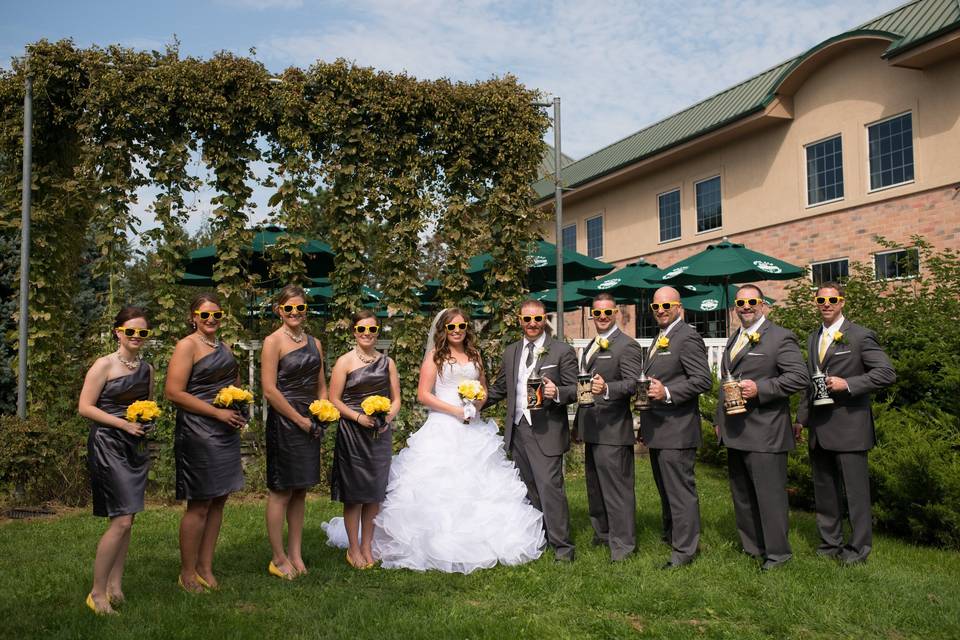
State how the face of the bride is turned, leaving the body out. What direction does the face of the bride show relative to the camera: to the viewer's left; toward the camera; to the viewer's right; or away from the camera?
toward the camera

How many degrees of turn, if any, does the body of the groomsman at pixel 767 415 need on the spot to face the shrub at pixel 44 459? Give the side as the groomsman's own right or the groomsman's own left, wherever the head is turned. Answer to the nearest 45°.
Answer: approximately 45° to the groomsman's own right

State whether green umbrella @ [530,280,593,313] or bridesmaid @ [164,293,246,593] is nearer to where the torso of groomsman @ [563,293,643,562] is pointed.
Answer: the bridesmaid

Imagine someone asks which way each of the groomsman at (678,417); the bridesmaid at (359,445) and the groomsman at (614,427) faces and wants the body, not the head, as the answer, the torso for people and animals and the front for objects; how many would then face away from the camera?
0

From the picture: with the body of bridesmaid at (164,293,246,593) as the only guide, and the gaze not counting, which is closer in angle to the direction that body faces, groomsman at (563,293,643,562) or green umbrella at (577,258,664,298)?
the groomsman

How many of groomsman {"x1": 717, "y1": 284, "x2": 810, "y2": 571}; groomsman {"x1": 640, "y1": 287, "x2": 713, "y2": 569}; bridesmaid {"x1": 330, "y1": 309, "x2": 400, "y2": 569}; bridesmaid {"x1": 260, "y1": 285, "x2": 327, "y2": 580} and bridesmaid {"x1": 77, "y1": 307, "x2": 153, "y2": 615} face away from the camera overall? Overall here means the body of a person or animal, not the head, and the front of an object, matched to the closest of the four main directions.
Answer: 0

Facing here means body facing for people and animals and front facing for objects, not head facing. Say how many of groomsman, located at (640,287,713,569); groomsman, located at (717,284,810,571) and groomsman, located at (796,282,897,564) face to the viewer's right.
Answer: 0

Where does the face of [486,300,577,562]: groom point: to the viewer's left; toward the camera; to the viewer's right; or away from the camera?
toward the camera

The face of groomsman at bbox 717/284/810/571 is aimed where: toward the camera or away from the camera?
toward the camera

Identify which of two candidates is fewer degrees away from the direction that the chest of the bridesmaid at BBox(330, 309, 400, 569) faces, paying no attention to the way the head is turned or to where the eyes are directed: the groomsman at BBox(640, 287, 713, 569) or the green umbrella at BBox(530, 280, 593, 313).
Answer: the groomsman

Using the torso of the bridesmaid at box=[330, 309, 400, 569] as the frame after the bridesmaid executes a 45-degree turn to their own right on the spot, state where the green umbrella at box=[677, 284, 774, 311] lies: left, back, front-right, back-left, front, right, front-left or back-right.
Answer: back

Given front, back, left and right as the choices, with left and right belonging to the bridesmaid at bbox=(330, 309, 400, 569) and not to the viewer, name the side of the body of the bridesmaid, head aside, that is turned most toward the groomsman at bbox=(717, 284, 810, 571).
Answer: left

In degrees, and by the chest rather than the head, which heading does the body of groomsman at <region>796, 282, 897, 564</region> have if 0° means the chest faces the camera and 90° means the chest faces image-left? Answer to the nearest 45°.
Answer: approximately 45°

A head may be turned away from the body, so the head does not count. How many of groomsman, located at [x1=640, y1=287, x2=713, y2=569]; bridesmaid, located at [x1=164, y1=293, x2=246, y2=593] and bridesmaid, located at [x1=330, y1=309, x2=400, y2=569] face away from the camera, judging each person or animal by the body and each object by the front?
0

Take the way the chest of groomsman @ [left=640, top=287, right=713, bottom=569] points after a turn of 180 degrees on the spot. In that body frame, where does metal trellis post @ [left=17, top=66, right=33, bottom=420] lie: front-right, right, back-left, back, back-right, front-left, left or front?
back-left

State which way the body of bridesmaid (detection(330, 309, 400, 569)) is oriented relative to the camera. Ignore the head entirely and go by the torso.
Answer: toward the camera

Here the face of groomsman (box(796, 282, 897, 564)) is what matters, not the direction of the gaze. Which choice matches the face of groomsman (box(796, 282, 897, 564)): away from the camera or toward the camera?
toward the camera

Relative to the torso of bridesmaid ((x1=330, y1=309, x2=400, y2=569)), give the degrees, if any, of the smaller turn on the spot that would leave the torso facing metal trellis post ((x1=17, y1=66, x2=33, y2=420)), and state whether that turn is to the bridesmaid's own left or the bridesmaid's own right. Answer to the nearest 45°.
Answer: approximately 135° to the bridesmaid's own right

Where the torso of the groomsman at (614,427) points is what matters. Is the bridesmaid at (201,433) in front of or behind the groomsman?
in front

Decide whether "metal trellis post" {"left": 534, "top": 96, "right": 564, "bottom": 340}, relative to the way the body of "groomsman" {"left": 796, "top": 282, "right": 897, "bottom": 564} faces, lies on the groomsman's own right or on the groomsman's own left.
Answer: on the groomsman's own right

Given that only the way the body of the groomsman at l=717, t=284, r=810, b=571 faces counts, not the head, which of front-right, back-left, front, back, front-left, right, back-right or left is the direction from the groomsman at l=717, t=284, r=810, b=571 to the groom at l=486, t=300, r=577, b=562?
front-right
